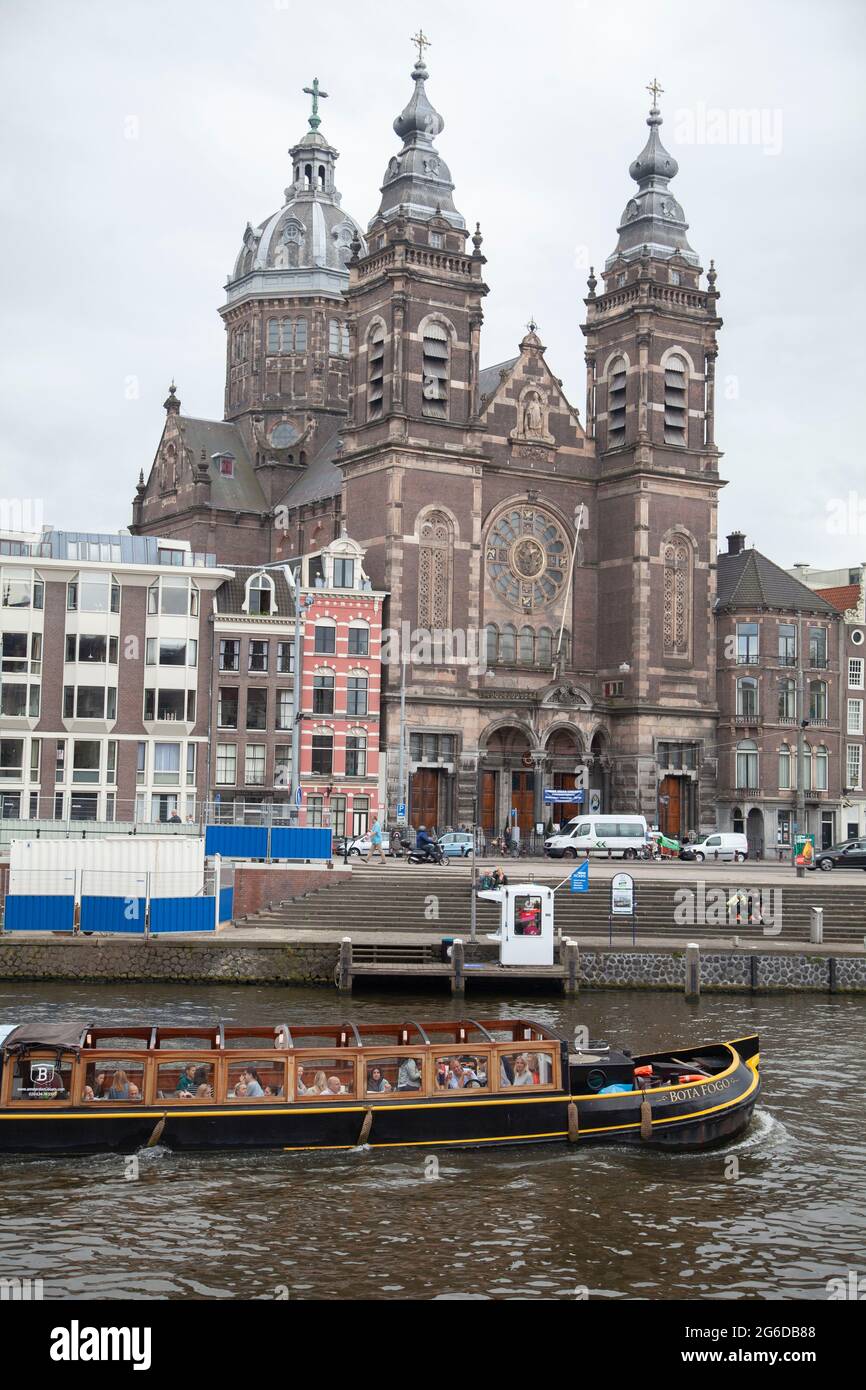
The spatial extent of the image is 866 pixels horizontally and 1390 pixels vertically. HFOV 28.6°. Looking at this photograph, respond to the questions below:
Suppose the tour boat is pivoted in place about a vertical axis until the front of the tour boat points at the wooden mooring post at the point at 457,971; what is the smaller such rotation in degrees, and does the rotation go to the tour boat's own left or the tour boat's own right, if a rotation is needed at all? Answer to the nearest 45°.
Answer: approximately 90° to the tour boat's own left

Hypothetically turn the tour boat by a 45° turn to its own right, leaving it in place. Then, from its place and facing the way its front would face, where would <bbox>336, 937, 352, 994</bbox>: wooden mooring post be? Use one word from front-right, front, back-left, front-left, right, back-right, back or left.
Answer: back-left

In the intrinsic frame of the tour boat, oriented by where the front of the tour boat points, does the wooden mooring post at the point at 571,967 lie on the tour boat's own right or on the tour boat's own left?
on the tour boat's own left

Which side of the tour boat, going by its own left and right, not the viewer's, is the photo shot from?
right

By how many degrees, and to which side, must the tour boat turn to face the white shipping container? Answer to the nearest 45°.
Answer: approximately 90° to its left

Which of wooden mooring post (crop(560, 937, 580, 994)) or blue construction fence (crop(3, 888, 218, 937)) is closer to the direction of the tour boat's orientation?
the wooden mooring post

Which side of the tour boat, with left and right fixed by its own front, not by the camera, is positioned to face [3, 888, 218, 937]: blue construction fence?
left

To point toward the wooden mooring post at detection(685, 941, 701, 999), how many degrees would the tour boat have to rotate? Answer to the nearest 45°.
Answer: approximately 45° to its left

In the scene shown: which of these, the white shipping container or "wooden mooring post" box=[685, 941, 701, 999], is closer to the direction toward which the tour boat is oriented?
the wooden mooring post
